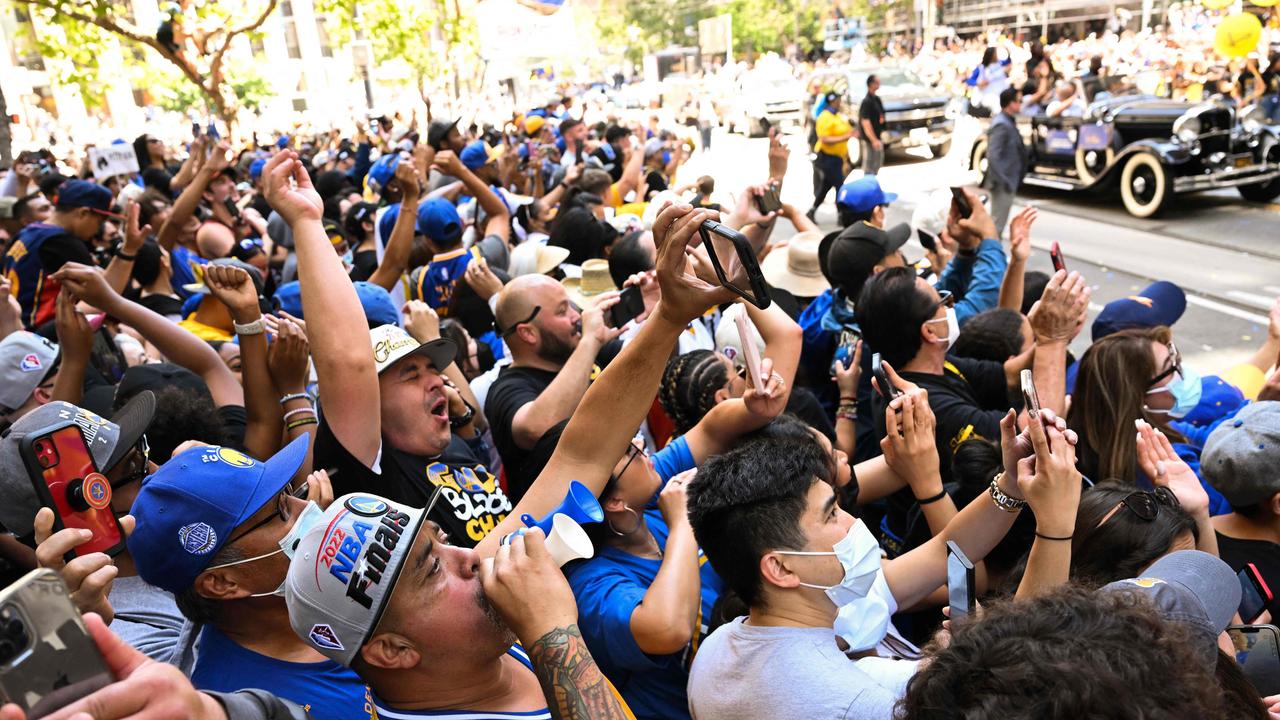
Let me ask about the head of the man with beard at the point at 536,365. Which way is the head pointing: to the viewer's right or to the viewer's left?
to the viewer's right

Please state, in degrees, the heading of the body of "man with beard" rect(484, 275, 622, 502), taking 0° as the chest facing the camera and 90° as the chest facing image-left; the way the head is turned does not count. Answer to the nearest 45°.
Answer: approximately 270°

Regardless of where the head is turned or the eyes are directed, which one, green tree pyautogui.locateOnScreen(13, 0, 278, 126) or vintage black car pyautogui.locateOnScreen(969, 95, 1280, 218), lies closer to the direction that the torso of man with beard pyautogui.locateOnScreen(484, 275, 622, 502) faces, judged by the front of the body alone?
the vintage black car

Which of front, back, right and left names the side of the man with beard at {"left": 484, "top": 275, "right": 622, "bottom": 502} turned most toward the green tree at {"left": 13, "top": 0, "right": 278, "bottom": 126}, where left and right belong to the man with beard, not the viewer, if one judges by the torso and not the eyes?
left

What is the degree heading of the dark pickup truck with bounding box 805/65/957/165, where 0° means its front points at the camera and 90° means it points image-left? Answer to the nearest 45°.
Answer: approximately 315°

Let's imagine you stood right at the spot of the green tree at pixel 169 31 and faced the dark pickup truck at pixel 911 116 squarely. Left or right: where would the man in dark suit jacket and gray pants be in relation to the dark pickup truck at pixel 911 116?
right

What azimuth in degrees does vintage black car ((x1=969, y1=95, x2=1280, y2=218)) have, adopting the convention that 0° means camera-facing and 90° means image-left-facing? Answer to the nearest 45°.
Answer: approximately 315°
